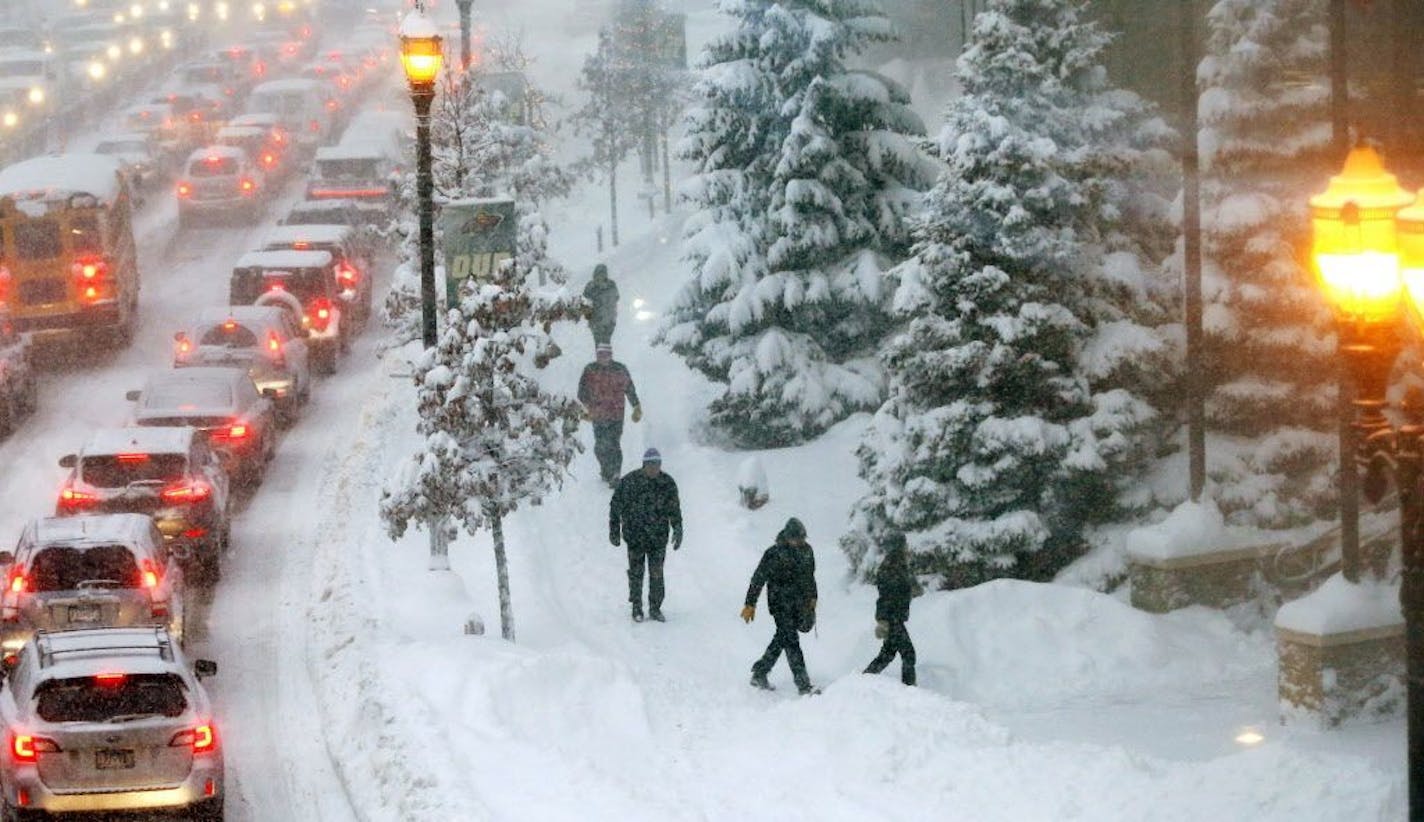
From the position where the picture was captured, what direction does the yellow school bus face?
facing away from the viewer

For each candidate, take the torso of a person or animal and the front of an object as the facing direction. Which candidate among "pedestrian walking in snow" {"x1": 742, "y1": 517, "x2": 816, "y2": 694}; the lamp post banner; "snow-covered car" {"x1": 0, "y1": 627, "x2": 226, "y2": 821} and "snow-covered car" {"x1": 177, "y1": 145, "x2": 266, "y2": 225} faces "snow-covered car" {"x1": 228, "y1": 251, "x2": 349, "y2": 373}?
"snow-covered car" {"x1": 0, "y1": 627, "x2": 226, "y2": 821}

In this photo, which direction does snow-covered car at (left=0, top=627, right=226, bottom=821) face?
away from the camera

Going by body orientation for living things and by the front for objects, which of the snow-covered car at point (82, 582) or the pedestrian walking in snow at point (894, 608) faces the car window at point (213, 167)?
the snow-covered car

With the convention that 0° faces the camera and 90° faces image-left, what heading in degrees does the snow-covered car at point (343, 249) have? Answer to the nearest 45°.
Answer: approximately 180°

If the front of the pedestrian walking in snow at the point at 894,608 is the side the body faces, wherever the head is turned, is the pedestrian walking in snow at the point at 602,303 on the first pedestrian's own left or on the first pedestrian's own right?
on the first pedestrian's own left

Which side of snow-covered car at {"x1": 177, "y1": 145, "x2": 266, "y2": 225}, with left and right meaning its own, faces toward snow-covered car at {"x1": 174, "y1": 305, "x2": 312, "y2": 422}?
back

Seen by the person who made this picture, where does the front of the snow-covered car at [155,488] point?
facing away from the viewer

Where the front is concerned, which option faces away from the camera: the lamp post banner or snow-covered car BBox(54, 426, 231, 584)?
the snow-covered car

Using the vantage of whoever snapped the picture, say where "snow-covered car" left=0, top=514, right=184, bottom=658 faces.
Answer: facing away from the viewer

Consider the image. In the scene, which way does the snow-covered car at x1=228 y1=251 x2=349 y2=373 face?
away from the camera
